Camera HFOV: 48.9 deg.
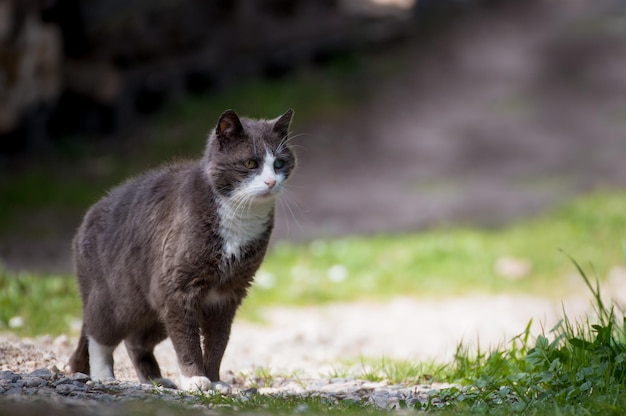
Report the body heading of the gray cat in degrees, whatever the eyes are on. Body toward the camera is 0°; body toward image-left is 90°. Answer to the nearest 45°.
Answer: approximately 315°
